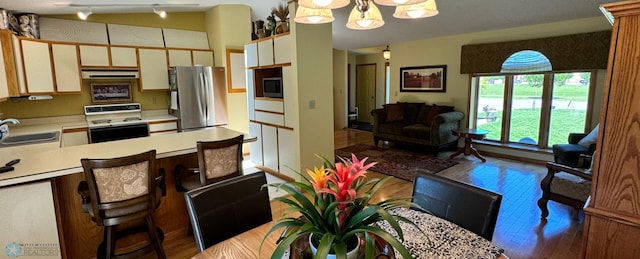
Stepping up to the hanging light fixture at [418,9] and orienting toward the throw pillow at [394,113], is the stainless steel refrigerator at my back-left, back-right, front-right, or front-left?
front-left

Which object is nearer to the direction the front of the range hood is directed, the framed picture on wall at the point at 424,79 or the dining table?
the dining table

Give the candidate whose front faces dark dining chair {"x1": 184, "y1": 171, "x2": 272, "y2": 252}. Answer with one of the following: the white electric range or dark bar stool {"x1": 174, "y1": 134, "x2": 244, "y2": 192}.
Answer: the white electric range

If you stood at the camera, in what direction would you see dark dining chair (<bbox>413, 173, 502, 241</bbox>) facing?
facing the viewer and to the left of the viewer

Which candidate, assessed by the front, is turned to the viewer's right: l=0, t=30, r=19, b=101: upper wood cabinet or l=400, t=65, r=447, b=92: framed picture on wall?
the upper wood cabinet

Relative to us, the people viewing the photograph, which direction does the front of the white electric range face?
facing the viewer

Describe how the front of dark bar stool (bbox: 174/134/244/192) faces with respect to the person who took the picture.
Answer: facing away from the viewer and to the left of the viewer

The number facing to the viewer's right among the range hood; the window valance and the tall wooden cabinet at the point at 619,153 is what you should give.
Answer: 0

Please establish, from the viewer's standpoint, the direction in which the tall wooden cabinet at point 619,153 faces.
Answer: facing to the left of the viewer

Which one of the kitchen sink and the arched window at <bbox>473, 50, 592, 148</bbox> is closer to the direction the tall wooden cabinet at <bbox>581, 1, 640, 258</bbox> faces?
the kitchen sink

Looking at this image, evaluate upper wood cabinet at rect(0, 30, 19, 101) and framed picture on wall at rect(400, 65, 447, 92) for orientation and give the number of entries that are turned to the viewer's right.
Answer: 1

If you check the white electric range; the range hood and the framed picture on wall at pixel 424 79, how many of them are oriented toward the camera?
3
